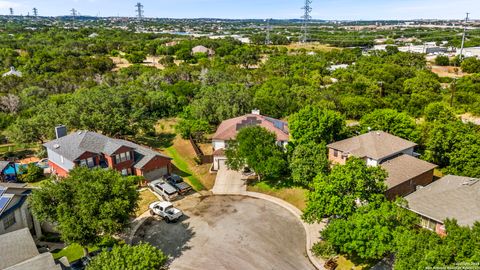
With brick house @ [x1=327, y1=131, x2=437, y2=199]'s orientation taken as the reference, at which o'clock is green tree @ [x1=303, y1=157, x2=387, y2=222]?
The green tree is roughly at 11 o'clock from the brick house.

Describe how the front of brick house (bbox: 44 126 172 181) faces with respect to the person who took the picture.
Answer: facing the viewer and to the right of the viewer

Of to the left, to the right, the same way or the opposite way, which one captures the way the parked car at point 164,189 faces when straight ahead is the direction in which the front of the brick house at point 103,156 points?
the opposite way

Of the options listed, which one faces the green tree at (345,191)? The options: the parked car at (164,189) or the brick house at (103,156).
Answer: the brick house

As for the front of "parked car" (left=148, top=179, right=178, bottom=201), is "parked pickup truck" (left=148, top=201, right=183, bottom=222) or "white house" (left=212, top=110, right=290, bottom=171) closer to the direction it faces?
the white house

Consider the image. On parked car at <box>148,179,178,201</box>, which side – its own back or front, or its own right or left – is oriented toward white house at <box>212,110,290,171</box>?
right

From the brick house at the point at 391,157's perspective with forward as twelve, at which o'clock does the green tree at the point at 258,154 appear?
The green tree is roughly at 1 o'clock from the brick house.

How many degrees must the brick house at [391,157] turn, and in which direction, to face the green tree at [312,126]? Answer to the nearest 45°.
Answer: approximately 45° to its right

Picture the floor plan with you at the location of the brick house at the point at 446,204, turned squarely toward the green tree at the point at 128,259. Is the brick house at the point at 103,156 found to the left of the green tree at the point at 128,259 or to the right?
right

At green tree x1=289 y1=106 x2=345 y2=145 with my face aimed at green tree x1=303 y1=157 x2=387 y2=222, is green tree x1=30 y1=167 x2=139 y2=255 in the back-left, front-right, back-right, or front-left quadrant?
front-right

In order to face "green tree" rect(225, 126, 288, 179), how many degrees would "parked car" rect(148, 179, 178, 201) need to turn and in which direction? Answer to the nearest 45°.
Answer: approximately 135° to its right

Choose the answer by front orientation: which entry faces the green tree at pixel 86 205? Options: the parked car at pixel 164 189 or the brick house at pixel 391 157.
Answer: the brick house

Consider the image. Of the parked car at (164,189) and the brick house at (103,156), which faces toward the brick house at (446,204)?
the brick house at (103,156)

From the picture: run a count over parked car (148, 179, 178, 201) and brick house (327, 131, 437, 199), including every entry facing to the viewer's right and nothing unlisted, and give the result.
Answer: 0

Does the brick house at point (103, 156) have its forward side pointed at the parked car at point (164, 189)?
yes

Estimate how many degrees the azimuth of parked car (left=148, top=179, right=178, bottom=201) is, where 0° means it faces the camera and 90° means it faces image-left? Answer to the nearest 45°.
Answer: approximately 135°

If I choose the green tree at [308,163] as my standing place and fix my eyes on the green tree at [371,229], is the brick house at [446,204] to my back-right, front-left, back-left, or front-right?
front-left

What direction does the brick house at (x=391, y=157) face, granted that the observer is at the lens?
facing the viewer and to the left of the viewer
